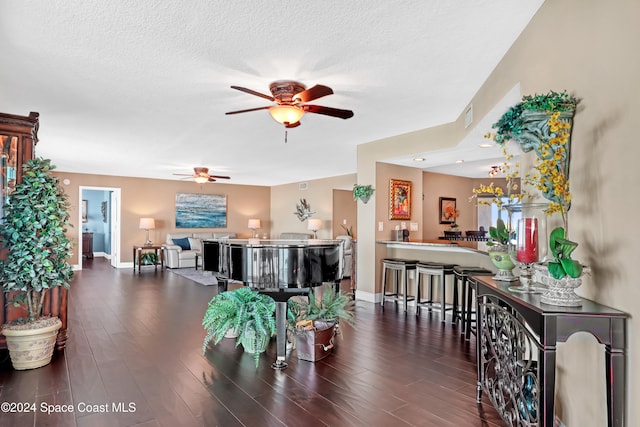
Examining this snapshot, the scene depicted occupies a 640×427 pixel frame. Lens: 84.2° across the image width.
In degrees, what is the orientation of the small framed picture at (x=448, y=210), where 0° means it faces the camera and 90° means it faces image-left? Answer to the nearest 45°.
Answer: approximately 0°

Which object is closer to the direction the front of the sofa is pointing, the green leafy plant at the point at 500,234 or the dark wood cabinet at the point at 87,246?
the green leafy plant

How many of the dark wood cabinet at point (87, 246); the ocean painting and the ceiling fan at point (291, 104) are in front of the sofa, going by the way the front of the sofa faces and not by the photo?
1

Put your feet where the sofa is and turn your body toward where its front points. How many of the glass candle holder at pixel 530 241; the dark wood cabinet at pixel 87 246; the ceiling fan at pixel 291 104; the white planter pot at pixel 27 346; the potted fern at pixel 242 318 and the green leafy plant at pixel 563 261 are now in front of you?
5

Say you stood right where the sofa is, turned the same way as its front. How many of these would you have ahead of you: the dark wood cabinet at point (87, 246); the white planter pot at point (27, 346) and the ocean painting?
1

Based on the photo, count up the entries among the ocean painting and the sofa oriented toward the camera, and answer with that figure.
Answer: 2

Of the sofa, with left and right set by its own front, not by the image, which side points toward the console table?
front

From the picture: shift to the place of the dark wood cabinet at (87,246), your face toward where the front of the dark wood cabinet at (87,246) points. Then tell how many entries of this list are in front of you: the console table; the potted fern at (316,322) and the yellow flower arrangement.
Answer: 3

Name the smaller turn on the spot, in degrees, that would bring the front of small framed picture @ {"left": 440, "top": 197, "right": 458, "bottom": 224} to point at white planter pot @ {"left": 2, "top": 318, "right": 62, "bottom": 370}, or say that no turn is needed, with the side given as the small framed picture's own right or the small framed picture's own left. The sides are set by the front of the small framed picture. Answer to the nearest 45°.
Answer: approximately 45° to the small framed picture's own right

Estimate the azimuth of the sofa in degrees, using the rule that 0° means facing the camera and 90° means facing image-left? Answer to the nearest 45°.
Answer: approximately 0°

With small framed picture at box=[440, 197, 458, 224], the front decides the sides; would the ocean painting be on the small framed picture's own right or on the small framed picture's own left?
on the small framed picture's own right

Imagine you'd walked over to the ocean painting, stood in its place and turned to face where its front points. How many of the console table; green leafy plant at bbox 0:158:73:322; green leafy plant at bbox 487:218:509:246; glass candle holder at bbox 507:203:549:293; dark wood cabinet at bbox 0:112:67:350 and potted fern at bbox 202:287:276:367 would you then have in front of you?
6

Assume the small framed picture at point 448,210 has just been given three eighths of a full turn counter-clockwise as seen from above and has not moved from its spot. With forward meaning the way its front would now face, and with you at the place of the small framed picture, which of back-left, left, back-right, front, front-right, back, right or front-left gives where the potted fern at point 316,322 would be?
back-right
